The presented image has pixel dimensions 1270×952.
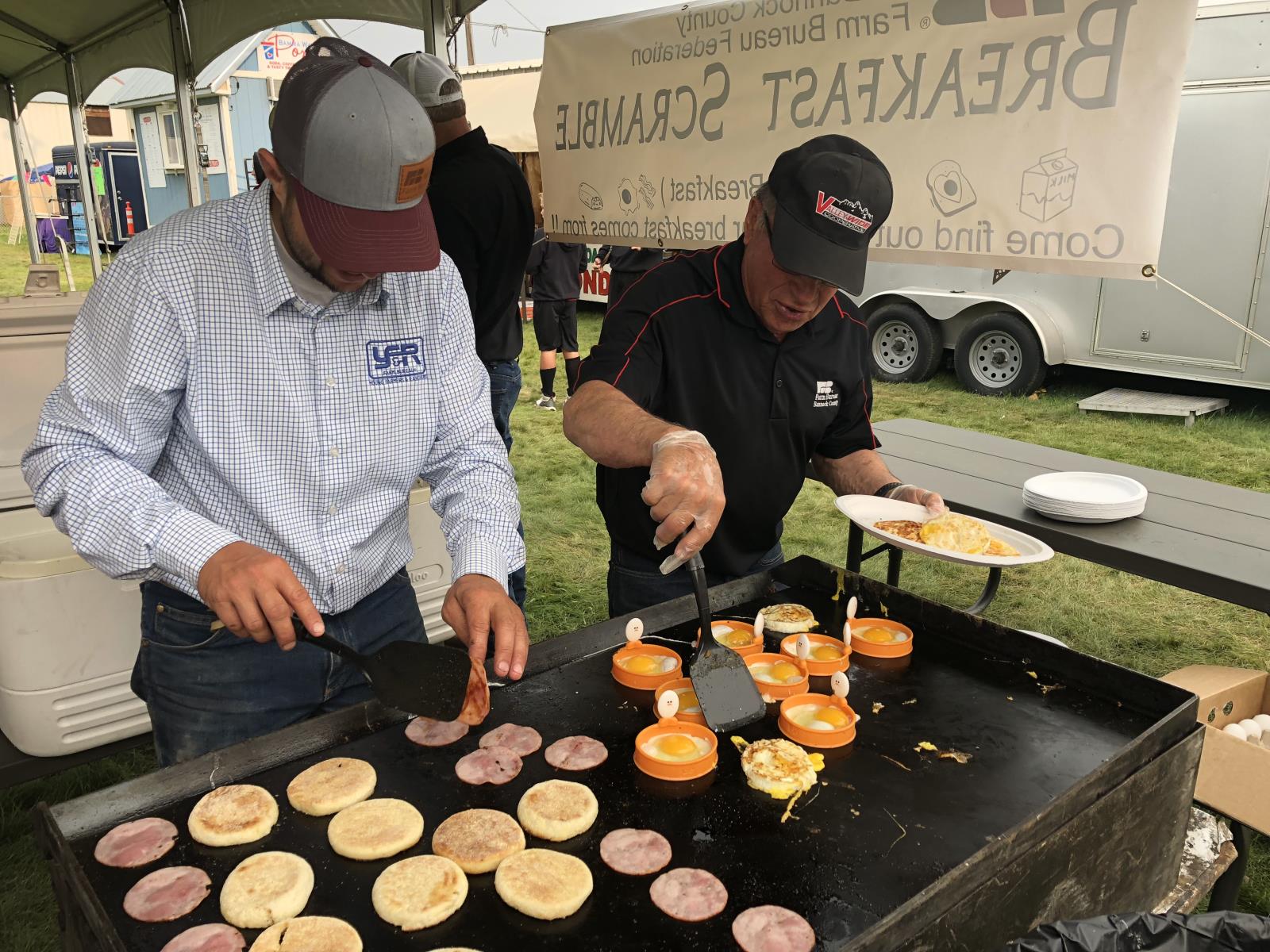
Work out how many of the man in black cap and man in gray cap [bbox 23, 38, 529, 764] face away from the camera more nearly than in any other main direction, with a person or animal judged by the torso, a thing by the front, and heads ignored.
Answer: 0

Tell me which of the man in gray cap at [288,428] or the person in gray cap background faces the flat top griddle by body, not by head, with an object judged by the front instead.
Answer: the man in gray cap

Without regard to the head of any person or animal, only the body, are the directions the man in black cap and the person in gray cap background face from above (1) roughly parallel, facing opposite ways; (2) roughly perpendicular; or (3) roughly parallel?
roughly parallel, facing opposite ways

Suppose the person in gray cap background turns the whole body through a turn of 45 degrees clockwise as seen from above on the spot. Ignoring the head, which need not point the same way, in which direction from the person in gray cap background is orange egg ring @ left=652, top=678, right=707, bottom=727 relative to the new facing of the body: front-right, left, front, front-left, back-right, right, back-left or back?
back

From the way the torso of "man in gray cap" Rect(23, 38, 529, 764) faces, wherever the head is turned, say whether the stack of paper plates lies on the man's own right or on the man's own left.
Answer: on the man's own left

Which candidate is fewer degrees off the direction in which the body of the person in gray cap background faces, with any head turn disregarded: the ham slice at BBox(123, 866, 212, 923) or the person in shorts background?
the person in shorts background

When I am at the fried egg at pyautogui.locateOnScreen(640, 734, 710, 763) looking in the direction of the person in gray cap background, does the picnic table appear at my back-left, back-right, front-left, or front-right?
front-right

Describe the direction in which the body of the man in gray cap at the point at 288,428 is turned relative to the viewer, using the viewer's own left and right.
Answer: facing the viewer and to the right of the viewer

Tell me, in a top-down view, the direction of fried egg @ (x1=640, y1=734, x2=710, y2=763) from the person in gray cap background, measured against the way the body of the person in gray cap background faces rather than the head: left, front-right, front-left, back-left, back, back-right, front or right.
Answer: back-left

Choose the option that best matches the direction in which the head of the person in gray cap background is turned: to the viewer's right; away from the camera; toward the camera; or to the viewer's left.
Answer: away from the camera

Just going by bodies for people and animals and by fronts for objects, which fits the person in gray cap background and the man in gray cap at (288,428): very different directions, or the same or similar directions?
very different directions

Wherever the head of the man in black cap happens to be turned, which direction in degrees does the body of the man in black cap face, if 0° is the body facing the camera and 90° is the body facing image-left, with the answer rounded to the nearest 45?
approximately 315°

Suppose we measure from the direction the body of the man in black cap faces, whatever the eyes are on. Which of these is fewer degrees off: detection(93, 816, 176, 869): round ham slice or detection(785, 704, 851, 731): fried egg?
the fried egg

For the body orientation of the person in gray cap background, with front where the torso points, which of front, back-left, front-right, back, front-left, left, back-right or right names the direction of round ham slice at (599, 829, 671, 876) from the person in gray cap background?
back-left

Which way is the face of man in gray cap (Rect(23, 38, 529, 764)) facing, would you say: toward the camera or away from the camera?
toward the camera
